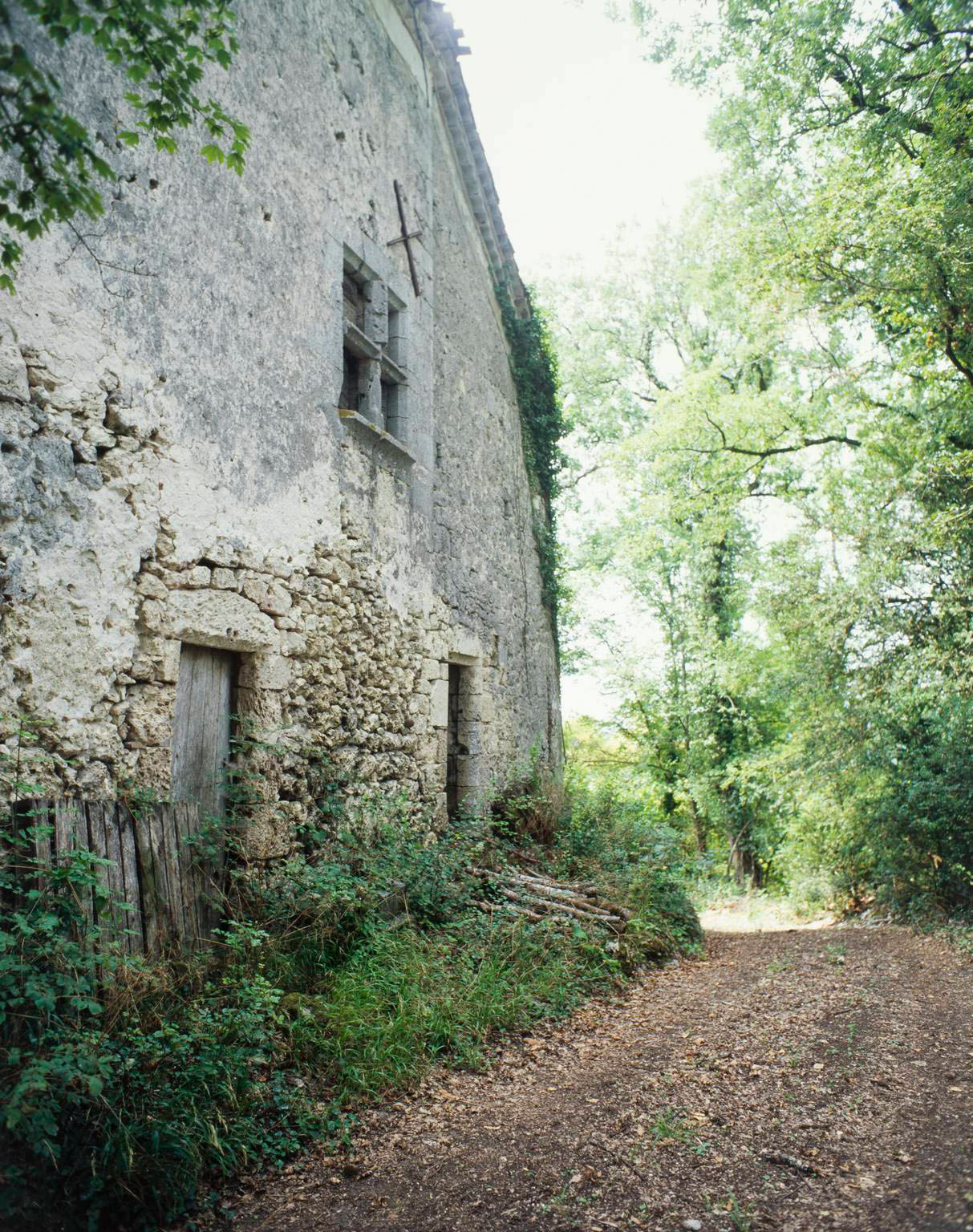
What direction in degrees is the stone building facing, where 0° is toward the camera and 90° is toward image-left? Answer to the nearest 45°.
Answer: approximately 315°
